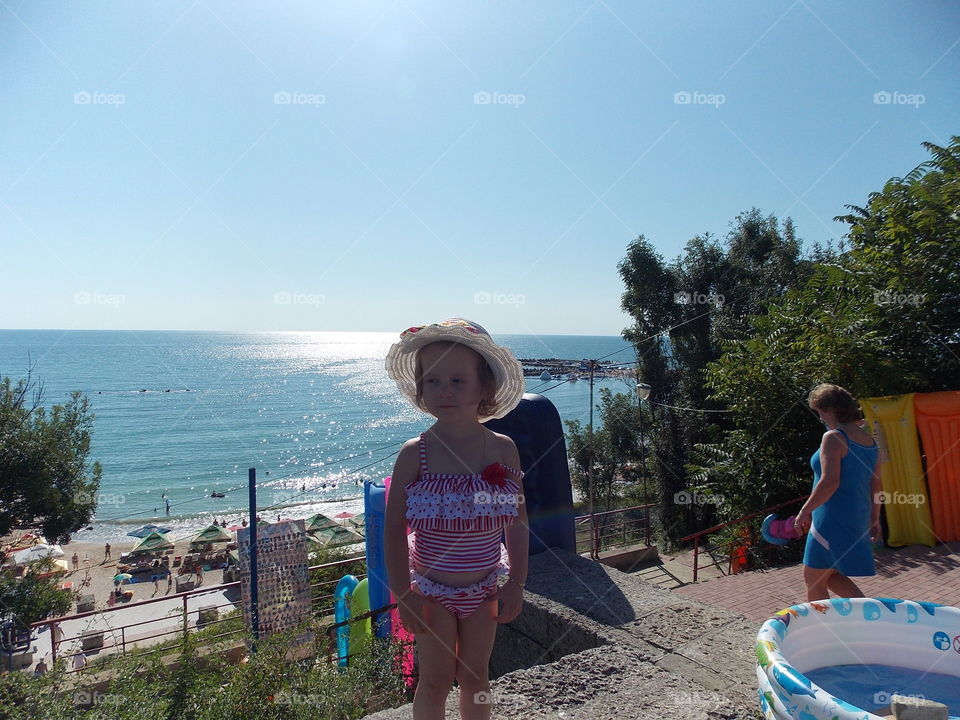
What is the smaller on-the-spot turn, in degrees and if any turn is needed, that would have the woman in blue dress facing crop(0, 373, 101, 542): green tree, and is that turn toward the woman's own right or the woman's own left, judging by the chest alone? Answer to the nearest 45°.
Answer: approximately 45° to the woman's own left

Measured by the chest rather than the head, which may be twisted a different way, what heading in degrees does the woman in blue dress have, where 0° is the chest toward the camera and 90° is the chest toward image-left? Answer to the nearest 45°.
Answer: approximately 135°

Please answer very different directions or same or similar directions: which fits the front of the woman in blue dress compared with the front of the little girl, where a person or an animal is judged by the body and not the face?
very different directions

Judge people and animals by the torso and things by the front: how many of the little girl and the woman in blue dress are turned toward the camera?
1

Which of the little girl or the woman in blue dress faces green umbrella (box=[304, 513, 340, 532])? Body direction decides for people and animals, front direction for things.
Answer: the woman in blue dress

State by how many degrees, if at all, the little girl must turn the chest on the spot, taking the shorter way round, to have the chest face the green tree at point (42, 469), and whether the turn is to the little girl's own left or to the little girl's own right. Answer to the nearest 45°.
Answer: approximately 135° to the little girl's own right

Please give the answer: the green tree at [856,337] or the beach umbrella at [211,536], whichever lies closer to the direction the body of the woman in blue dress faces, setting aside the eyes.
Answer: the beach umbrella

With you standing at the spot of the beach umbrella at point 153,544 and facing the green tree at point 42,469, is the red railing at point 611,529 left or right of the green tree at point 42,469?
left

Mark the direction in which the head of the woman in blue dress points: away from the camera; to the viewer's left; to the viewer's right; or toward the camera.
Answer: to the viewer's left

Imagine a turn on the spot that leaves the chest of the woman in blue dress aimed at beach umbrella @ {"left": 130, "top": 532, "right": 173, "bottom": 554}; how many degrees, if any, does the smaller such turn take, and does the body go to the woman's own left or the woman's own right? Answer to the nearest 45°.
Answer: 0° — they already face it
